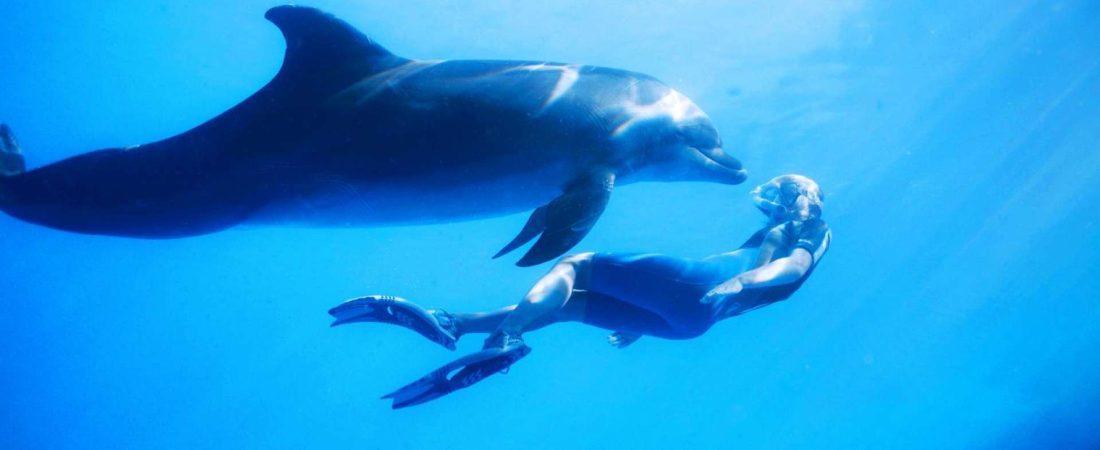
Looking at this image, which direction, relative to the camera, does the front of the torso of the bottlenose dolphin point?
to the viewer's right
